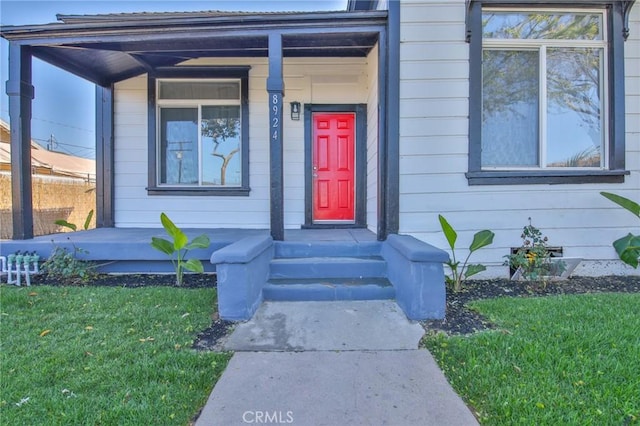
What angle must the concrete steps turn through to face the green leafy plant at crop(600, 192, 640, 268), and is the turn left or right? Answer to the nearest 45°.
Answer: approximately 90° to its left

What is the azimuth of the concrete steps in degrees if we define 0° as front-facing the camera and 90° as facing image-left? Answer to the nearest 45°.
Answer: approximately 0°

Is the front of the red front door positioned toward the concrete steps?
yes

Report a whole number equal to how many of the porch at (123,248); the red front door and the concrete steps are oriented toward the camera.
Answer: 3

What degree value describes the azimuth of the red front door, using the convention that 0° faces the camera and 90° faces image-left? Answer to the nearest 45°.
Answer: approximately 0°
